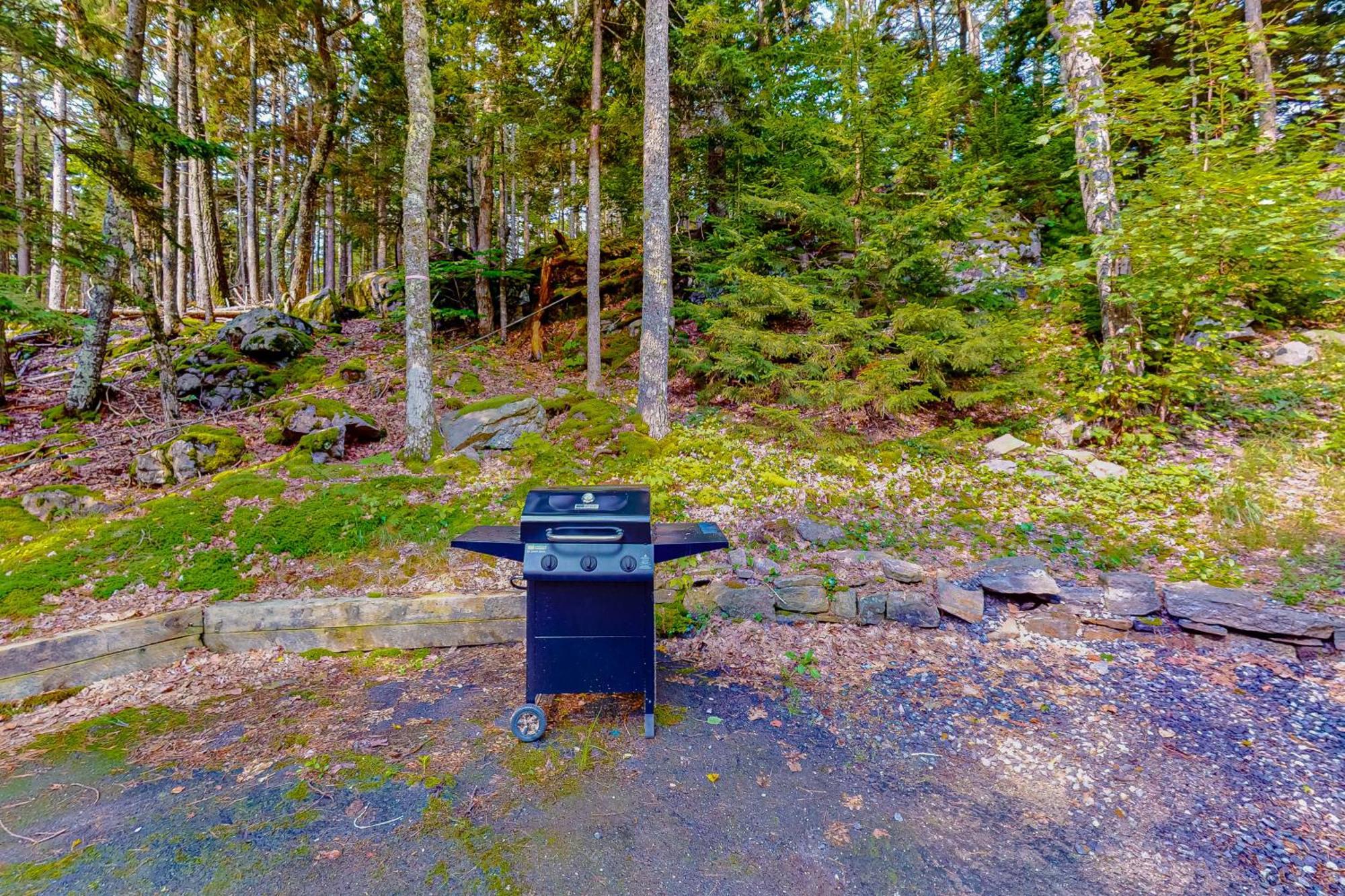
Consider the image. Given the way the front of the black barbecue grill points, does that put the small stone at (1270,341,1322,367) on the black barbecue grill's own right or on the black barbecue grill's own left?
on the black barbecue grill's own left

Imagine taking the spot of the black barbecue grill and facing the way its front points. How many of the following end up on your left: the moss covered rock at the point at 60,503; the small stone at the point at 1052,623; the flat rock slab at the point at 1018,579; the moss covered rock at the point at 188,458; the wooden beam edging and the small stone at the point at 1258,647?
3

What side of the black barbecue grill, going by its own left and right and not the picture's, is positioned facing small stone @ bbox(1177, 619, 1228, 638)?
left

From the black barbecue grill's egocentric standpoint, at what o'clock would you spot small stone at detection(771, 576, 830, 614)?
The small stone is roughly at 8 o'clock from the black barbecue grill.

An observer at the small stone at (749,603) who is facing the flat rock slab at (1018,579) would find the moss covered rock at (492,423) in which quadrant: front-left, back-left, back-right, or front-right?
back-left

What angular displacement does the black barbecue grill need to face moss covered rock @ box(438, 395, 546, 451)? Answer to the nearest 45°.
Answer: approximately 180°

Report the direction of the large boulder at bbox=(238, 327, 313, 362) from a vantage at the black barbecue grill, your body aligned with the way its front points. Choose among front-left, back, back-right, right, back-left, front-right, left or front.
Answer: back-right

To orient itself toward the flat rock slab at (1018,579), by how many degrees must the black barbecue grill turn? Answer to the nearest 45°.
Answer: approximately 90° to its left

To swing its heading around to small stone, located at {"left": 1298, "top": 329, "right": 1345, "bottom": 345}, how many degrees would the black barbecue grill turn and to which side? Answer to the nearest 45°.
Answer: approximately 90° to its left

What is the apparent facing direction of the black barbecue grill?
toward the camera

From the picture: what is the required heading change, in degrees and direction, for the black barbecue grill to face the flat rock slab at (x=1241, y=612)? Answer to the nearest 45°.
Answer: approximately 90° to its left

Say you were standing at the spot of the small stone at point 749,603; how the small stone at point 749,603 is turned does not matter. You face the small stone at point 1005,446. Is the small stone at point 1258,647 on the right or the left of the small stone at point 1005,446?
right

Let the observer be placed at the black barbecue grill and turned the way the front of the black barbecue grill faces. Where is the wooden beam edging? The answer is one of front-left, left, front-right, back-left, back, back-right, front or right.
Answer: back-right

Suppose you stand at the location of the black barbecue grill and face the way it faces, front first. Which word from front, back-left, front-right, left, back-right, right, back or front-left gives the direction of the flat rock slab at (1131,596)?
left

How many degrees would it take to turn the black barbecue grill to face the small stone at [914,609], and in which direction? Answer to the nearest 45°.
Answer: approximately 90° to its left
